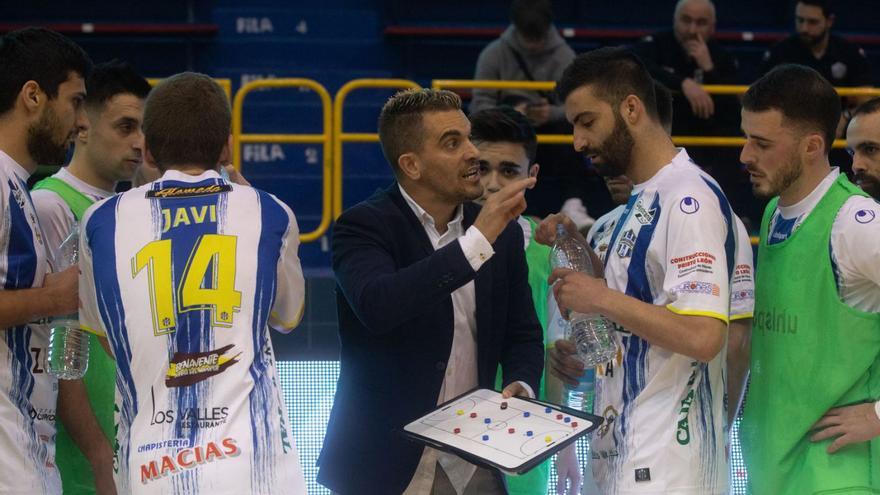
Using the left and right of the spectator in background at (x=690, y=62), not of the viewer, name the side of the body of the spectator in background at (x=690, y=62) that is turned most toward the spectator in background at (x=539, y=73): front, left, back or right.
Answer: right

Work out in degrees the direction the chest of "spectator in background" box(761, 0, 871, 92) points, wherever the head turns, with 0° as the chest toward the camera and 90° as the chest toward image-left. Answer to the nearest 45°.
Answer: approximately 0°

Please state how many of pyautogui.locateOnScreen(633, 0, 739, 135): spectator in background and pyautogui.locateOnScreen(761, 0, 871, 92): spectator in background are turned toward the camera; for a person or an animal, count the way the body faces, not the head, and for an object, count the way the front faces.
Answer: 2
